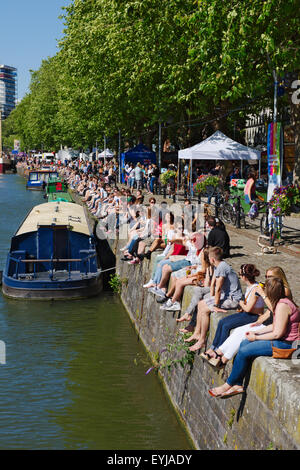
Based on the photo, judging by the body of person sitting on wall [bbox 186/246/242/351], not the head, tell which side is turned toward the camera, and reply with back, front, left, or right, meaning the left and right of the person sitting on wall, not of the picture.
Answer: left

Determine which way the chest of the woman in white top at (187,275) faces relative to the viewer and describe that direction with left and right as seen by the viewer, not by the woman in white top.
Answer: facing to the left of the viewer

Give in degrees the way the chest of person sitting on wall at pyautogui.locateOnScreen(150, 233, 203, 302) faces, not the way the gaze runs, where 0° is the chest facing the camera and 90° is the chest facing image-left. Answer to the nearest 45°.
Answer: approximately 90°

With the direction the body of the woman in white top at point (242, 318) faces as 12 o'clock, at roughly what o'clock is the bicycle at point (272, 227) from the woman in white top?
The bicycle is roughly at 3 o'clock from the woman in white top.

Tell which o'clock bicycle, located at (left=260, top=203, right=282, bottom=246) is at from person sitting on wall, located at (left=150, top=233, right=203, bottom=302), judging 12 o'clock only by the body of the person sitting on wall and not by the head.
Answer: The bicycle is roughly at 4 o'clock from the person sitting on wall.

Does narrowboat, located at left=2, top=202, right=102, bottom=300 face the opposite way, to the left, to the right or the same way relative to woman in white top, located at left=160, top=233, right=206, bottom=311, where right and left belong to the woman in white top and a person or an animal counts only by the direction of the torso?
to the right

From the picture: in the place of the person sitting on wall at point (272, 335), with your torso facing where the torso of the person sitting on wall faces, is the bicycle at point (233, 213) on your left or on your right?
on your right

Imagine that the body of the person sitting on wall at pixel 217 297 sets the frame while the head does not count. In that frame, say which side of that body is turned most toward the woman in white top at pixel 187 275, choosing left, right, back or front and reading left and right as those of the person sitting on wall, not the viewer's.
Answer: right

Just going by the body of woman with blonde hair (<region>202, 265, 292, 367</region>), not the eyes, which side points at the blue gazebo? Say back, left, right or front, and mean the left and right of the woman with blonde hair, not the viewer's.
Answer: right

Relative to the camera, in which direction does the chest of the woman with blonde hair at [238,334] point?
to the viewer's left

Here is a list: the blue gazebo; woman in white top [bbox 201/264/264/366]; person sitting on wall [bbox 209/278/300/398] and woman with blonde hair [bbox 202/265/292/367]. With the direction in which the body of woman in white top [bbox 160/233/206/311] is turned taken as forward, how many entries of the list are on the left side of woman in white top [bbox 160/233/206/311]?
3
